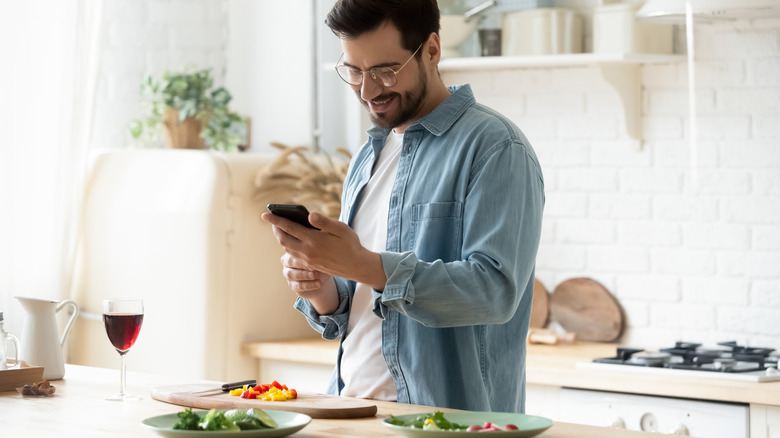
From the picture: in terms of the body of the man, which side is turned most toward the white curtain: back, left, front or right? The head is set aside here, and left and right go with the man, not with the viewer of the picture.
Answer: right

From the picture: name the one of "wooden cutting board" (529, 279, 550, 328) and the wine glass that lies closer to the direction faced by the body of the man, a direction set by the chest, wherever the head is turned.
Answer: the wine glass

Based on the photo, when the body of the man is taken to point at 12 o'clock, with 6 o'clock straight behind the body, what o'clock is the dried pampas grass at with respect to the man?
The dried pampas grass is roughly at 4 o'clock from the man.

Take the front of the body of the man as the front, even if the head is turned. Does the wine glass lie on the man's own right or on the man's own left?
on the man's own right

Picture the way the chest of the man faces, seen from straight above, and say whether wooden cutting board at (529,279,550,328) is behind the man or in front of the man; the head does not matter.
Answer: behind

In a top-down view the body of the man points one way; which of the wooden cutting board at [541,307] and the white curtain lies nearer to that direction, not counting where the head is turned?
the white curtain

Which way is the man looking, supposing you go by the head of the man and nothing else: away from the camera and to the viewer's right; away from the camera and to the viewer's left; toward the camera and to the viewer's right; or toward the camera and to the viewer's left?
toward the camera and to the viewer's left

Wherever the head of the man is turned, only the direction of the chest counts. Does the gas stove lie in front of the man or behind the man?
behind

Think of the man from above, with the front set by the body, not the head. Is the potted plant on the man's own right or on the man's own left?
on the man's own right

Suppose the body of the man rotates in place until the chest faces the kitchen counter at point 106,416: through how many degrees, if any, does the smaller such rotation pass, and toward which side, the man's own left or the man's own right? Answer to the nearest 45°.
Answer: approximately 45° to the man's own right

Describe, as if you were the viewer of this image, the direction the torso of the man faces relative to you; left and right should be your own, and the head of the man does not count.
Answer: facing the viewer and to the left of the viewer
